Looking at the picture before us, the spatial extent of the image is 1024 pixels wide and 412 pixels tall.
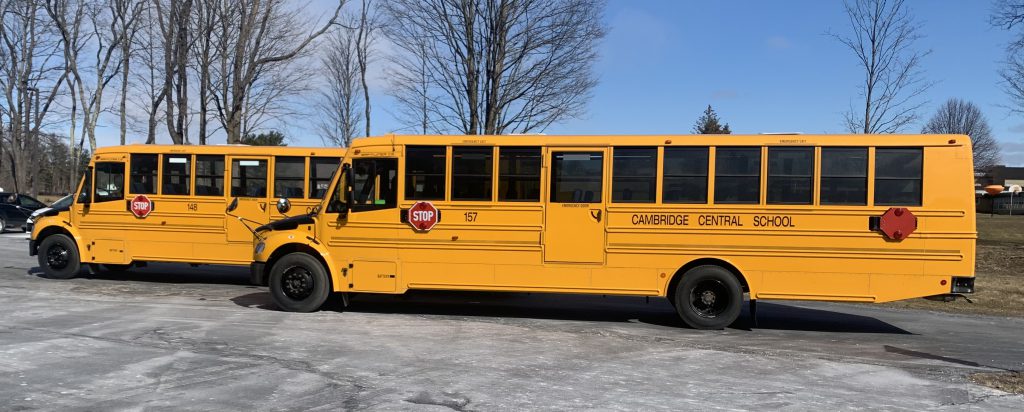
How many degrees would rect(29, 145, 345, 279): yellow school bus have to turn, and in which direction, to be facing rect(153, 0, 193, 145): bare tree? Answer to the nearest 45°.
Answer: approximately 90° to its right

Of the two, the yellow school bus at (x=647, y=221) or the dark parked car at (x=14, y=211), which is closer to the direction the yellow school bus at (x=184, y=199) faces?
the dark parked car

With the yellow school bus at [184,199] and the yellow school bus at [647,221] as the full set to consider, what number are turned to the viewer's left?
2

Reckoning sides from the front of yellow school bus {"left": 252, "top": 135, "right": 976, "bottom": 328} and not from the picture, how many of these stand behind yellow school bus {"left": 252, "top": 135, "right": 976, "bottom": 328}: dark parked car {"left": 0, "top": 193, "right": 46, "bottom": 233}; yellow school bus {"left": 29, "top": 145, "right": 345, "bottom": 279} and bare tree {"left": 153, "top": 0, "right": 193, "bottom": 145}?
0

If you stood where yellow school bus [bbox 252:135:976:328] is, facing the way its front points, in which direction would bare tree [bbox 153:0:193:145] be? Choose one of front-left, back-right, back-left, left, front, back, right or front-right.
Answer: front-right

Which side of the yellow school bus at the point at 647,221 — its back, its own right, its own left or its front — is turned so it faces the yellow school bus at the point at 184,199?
front

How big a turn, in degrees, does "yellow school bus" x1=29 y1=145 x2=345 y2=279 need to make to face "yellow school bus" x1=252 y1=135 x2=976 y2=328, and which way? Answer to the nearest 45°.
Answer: approximately 135° to its left

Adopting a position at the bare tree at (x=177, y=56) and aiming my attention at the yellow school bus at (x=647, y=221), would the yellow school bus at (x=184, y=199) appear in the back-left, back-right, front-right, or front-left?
front-right

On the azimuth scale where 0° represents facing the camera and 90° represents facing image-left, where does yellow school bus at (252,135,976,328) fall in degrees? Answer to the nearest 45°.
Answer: approximately 90°

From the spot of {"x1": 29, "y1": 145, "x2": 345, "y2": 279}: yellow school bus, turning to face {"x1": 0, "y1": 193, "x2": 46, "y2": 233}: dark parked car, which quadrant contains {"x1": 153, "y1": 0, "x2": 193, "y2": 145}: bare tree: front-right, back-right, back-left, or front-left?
front-right

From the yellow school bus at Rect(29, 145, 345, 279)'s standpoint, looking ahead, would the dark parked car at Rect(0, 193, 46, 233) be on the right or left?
on its right

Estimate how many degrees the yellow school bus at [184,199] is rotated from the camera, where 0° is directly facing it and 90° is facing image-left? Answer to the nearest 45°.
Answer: approximately 90°

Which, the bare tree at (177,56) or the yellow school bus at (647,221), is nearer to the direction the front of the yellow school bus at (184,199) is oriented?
the bare tree

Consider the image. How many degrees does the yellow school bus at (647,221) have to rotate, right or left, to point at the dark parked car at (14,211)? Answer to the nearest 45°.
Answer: approximately 45° to its right
